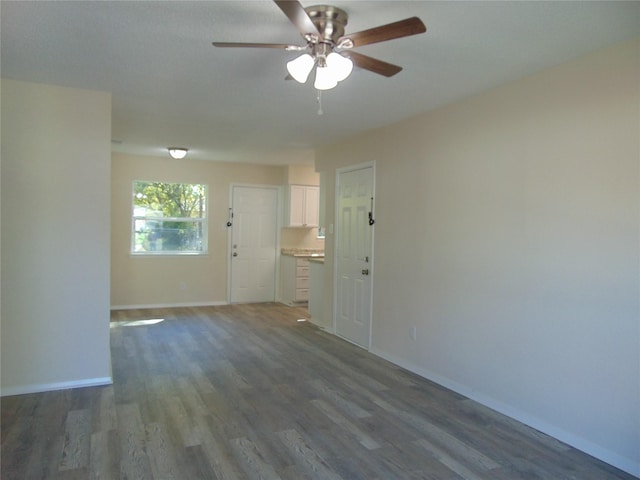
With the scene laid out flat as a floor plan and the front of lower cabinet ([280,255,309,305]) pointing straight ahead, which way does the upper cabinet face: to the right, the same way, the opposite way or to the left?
the same way

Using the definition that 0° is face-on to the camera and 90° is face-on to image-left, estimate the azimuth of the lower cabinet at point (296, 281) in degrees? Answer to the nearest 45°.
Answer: approximately 315°

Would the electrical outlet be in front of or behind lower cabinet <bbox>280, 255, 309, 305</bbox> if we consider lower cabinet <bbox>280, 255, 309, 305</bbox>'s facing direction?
in front

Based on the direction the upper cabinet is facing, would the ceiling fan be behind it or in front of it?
in front

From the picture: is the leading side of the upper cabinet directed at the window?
no

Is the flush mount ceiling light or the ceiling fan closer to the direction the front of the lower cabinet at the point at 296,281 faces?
the ceiling fan

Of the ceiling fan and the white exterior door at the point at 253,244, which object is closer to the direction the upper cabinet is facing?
the ceiling fan

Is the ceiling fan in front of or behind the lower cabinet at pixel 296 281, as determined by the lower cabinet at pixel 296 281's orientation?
in front

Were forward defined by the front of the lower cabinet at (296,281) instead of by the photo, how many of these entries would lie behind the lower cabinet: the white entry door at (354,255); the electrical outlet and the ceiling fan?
0

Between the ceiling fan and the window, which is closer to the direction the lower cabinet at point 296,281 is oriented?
the ceiling fan

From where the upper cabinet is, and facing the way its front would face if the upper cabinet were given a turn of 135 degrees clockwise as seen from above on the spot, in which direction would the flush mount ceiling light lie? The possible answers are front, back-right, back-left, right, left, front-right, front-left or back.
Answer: front-left

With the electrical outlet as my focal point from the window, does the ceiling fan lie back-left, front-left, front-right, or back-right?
front-right
